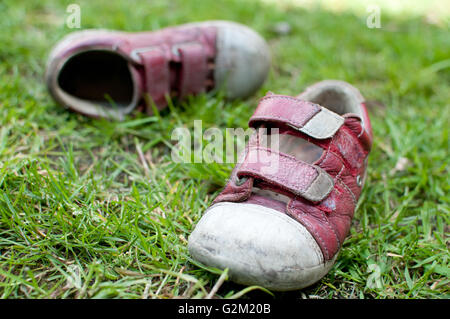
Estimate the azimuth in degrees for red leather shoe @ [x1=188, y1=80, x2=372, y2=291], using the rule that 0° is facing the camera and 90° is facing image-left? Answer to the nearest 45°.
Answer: approximately 45°

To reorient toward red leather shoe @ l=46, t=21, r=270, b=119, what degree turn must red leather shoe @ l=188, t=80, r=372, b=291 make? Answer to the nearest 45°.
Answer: approximately 90° to its right
